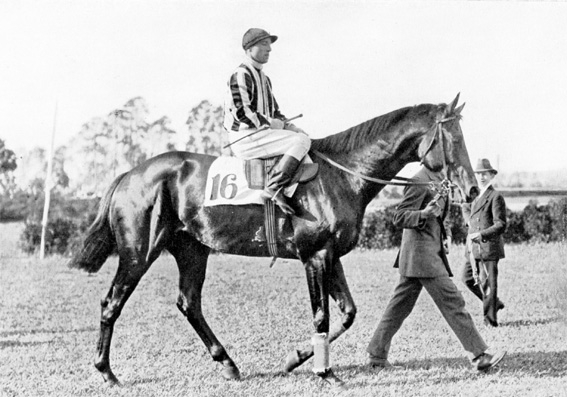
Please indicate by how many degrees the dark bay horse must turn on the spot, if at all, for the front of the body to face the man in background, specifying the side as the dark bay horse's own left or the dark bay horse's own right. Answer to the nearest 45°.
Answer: approximately 45° to the dark bay horse's own left

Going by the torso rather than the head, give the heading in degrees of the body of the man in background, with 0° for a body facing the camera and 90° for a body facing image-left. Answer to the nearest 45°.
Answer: approximately 45°

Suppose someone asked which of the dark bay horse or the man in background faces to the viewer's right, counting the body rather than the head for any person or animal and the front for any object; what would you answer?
the dark bay horse

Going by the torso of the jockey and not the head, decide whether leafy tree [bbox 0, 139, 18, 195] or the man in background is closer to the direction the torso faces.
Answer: the man in background

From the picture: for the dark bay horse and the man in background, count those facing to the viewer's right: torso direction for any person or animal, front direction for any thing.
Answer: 1

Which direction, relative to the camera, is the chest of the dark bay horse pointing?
to the viewer's right

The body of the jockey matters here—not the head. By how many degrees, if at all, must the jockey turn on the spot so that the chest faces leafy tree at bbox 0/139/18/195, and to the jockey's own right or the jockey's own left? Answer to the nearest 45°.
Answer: approximately 135° to the jockey's own left

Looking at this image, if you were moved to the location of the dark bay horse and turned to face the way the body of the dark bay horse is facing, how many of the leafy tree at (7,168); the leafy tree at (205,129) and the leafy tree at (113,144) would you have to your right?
0

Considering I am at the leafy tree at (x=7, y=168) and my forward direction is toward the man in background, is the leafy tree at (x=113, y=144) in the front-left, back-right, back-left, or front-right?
front-left

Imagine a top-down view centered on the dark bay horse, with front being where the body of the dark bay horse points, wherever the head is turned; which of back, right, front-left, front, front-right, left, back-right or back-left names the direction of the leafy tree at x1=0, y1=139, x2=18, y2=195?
back-left

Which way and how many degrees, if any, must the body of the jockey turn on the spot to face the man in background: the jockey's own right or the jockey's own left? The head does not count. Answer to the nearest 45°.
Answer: approximately 45° to the jockey's own left

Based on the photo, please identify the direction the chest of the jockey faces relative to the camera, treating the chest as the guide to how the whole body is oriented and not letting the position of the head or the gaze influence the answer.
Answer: to the viewer's right
